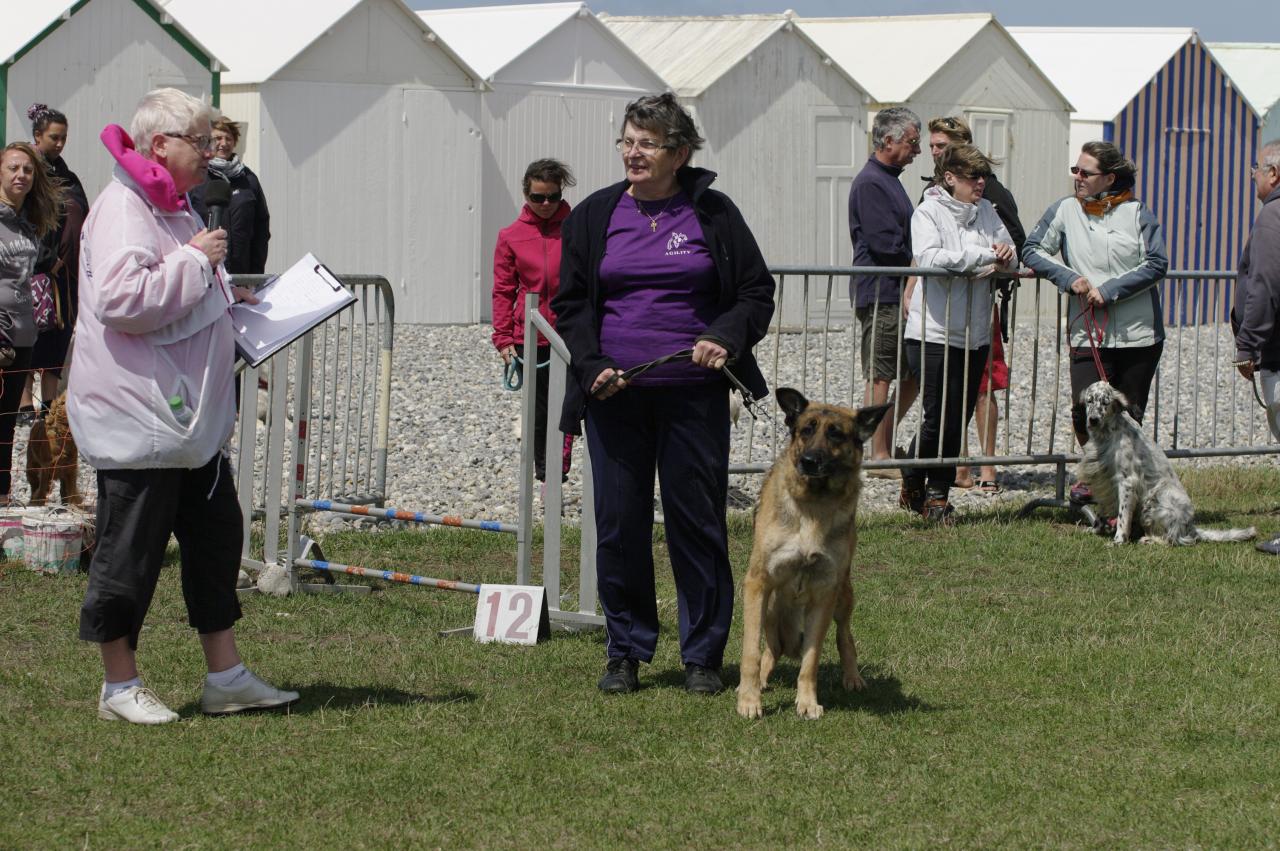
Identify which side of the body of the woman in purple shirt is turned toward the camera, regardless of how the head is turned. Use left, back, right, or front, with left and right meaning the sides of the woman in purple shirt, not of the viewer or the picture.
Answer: front

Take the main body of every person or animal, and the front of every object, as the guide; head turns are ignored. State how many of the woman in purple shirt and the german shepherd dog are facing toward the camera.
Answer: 2

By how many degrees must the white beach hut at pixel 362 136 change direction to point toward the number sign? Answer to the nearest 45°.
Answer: approximately 45° to its right

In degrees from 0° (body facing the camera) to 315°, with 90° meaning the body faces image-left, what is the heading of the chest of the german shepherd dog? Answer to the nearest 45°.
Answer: approximately 0°

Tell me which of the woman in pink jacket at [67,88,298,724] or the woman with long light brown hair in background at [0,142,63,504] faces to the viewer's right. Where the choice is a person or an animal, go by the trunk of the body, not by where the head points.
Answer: the woman in pink jacket

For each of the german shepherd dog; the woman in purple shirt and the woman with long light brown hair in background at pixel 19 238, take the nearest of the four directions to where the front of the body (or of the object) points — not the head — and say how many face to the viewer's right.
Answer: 0

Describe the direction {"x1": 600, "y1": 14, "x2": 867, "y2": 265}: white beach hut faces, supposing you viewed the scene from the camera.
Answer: facing the viewer and to the right of the viewer

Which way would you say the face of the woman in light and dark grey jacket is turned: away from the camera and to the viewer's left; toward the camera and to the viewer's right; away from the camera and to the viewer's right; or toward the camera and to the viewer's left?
toward the camera and to the viewer's left

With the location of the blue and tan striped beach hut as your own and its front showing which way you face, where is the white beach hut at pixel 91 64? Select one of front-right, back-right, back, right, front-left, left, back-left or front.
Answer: right

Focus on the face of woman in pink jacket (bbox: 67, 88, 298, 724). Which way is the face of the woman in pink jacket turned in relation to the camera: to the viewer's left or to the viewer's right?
to the viewer's right
